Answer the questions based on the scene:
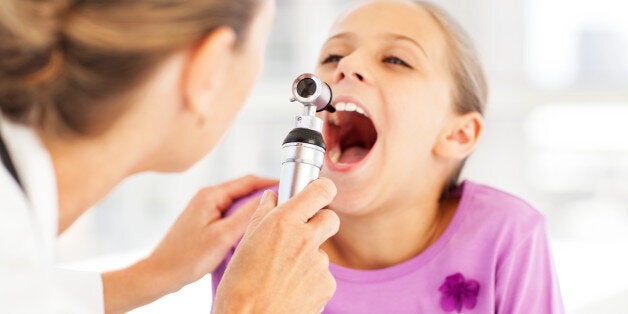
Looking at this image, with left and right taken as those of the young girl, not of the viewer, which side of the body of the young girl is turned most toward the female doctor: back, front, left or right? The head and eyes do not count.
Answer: front

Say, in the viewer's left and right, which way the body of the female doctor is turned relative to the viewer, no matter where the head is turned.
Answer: facing away from the viewer and to the right of the viewer

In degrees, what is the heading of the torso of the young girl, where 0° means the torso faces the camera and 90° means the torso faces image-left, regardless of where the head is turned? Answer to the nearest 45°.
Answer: approximately 45°

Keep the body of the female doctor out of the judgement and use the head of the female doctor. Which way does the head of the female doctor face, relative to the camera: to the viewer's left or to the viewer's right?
to the viewer's right

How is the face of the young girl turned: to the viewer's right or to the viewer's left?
to the viewer's left

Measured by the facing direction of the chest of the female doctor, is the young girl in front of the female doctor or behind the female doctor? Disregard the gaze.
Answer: in front

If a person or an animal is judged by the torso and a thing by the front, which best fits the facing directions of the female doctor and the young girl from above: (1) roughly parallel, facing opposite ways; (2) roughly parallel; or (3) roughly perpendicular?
roughly parallel, facing opposite ways
